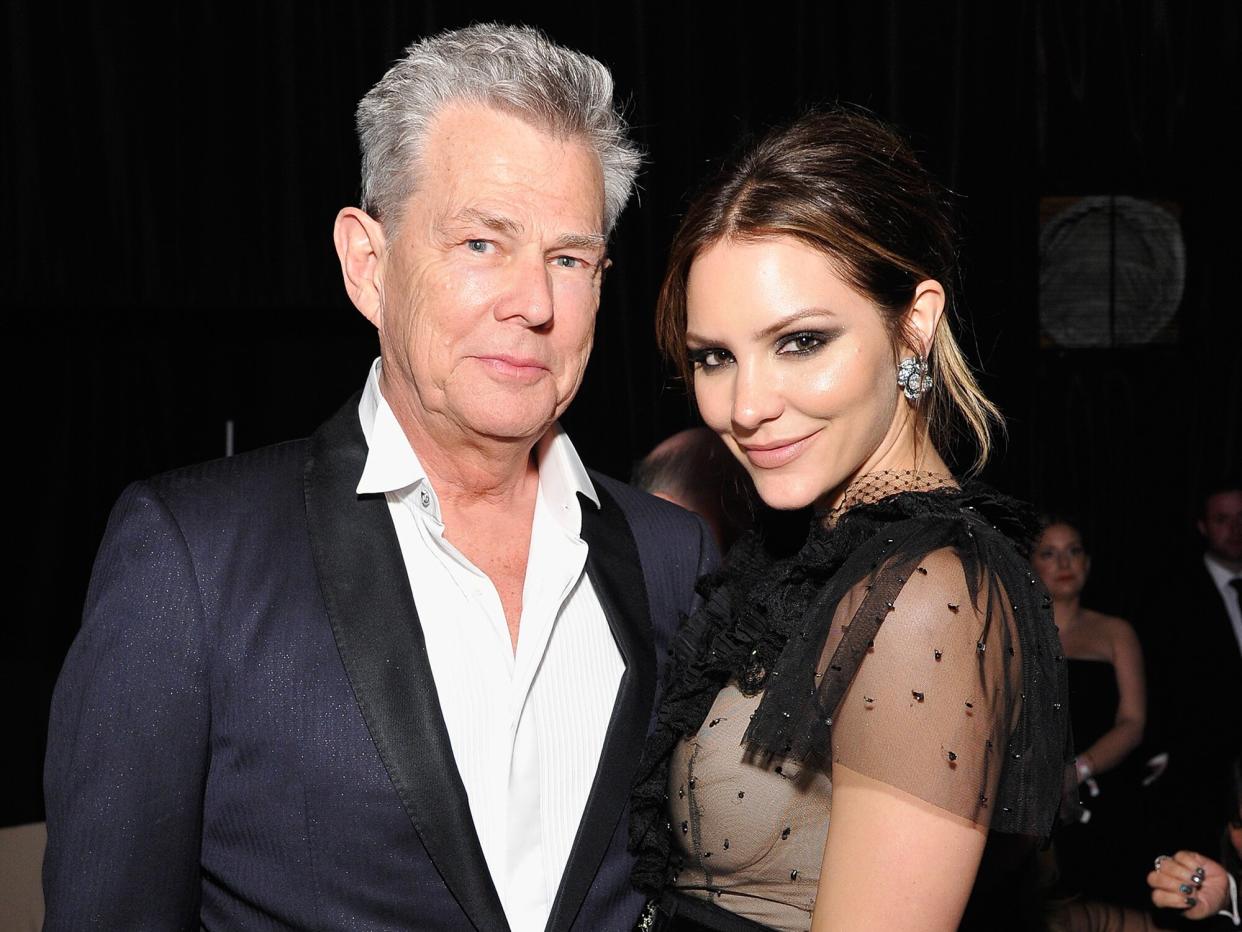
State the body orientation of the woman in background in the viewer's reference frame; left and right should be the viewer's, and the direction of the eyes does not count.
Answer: facing the viewer and to the left of the viewer

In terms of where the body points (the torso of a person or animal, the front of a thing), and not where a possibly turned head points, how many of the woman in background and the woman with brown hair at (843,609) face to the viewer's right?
0

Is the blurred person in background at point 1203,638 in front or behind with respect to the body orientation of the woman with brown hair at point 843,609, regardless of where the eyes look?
behind

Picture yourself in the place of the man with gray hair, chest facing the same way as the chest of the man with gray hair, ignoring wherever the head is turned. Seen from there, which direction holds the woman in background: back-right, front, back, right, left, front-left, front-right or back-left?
left

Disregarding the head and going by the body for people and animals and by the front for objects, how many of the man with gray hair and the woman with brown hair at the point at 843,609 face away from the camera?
0

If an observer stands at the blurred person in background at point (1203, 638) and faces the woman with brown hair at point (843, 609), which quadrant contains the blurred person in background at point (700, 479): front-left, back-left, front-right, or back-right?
front-right

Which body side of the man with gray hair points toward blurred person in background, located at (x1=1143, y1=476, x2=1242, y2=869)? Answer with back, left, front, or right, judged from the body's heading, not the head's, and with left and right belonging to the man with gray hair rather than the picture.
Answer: left

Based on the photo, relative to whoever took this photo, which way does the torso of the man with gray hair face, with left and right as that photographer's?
facing the viewer and to the right of the viewer

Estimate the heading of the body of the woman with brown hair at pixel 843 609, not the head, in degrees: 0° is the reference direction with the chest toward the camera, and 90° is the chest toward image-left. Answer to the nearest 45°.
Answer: approximately 45°
